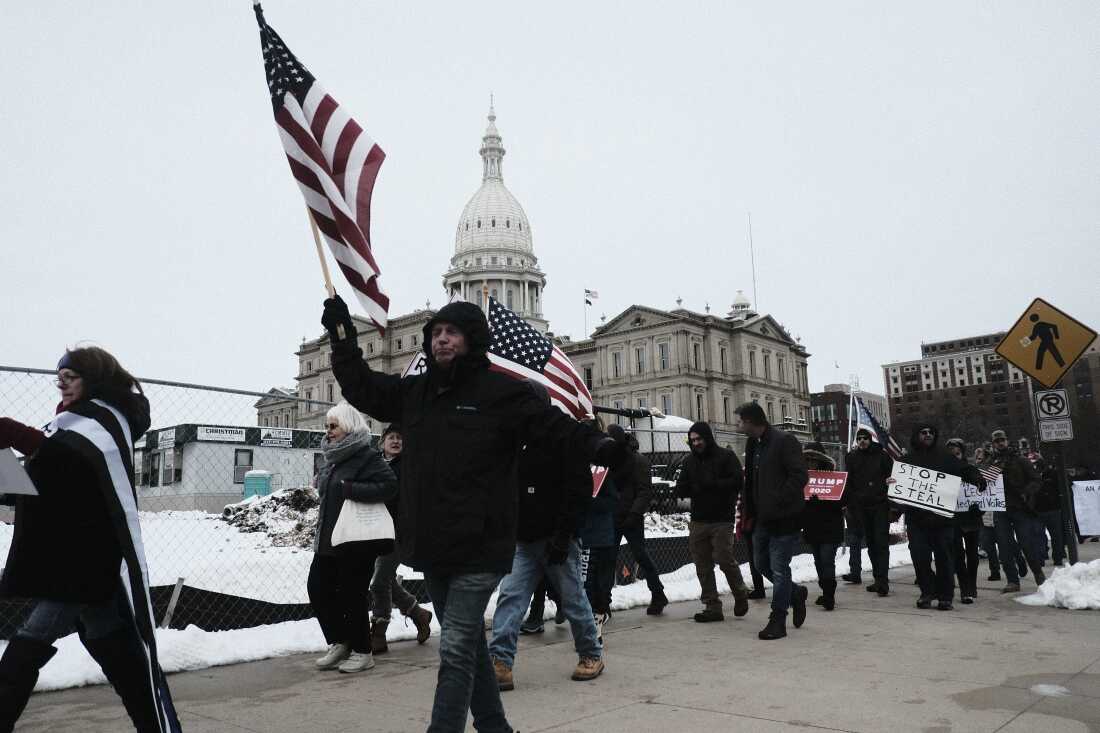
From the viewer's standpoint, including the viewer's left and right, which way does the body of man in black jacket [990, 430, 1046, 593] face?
facing the viewer and to the left of the viewer

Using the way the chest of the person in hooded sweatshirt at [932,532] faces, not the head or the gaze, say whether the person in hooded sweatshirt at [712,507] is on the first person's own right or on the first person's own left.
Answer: on the first person's own right

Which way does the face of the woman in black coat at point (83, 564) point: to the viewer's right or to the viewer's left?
to the viewer's left

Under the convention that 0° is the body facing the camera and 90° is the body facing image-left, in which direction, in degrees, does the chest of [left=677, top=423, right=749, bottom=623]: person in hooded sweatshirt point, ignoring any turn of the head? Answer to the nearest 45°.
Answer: approximately 45°

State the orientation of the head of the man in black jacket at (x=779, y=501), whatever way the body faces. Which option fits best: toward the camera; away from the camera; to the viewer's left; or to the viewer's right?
to the viewer's left

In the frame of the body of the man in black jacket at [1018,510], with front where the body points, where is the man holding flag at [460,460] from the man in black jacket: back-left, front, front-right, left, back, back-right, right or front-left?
front-left

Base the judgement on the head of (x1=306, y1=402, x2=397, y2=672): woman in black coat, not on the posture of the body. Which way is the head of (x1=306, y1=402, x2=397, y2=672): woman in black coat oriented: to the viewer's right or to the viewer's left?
to the viewer's left

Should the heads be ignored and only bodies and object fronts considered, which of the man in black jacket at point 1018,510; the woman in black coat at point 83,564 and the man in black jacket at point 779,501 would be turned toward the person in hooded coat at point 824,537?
the man in black jacket at point 1018,510

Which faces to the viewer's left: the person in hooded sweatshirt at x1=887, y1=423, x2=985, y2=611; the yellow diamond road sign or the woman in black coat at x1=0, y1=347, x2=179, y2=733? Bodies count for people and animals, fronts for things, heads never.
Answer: the woman in black coat

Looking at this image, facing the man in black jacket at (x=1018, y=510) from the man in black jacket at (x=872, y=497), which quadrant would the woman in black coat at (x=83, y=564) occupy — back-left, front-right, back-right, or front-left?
back-right

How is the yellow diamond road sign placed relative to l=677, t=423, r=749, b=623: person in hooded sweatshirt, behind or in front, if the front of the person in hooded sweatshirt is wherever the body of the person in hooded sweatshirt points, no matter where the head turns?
behind

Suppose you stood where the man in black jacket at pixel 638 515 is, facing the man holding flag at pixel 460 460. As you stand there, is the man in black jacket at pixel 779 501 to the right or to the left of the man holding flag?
left

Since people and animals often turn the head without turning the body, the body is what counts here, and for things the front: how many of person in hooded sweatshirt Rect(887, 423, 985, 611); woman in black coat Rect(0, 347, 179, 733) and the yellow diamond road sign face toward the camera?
2

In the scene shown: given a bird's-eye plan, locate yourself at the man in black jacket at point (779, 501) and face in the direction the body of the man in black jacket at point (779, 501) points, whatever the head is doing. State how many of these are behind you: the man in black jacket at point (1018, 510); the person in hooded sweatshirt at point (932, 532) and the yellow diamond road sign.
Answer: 3

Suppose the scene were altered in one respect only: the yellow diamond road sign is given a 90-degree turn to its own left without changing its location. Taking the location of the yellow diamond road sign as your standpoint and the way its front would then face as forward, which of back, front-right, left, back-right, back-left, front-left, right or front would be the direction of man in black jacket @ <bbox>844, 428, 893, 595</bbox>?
back
